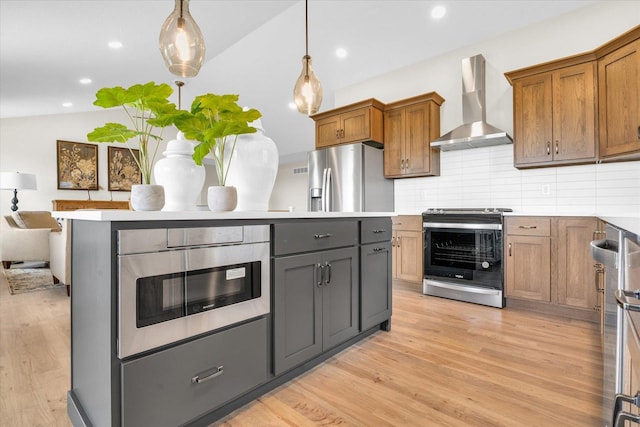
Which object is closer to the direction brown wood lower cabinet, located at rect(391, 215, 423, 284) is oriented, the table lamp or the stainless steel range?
the table lamp

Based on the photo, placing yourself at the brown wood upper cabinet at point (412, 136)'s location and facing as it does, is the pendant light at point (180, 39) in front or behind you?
in front

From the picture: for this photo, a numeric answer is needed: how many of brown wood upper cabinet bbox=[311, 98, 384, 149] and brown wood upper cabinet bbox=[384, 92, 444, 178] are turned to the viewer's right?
0

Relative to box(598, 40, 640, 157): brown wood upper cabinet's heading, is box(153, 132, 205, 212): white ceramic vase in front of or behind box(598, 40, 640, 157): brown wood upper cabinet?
in front

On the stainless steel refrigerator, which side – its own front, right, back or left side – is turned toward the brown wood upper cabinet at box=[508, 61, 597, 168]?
left

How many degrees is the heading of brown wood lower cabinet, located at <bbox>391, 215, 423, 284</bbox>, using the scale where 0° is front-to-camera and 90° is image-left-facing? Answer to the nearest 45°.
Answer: approximately 45°

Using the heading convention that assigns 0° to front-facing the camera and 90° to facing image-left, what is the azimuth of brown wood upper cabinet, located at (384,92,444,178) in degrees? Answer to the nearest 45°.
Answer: approximately 45°
